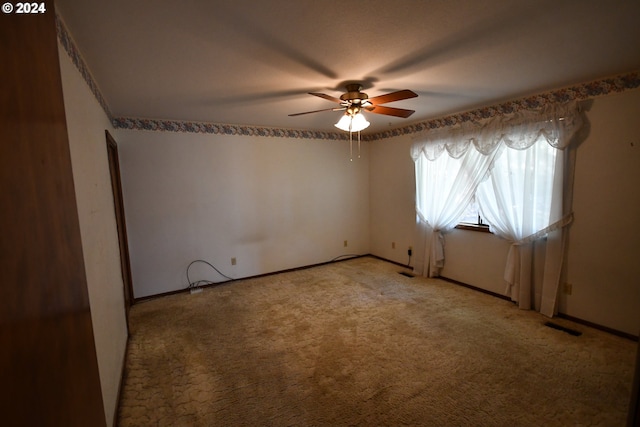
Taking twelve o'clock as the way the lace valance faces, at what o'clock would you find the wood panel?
The wood panel is roughly at 11 o'clock from the lace valance.

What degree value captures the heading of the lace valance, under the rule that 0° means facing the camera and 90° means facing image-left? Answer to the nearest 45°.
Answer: approximately 45°
